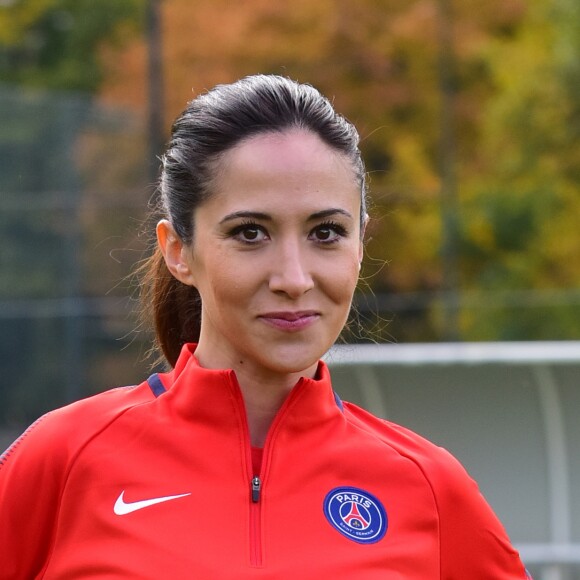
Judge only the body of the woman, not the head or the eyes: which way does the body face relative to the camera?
toward the camera

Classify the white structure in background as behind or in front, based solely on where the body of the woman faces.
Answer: behind
